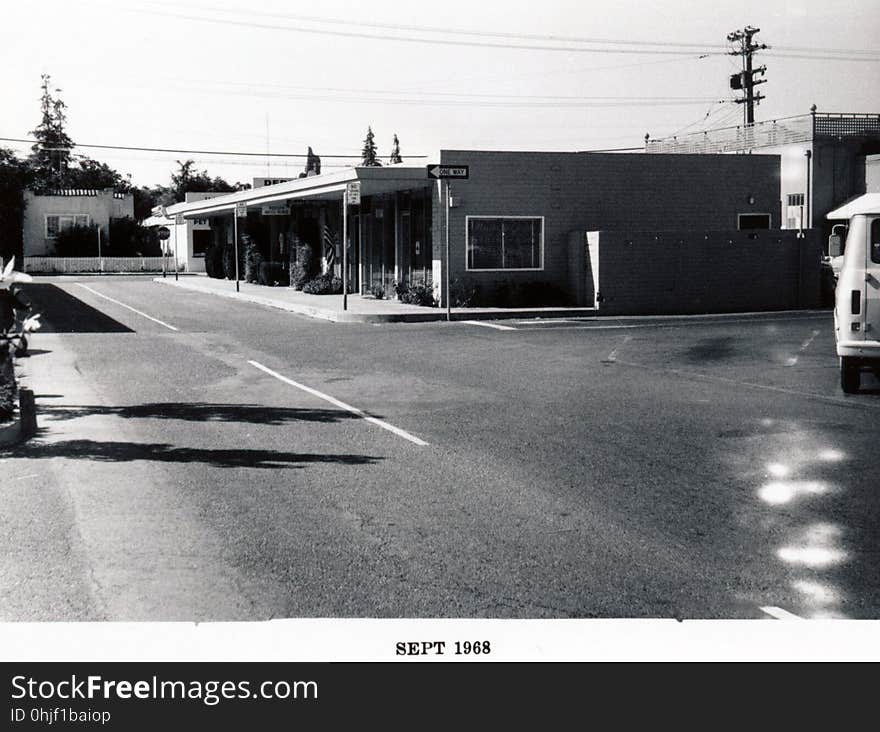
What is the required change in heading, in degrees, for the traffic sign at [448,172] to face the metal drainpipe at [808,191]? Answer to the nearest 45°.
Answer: approximately 135° to its left

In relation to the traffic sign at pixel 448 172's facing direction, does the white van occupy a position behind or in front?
in front

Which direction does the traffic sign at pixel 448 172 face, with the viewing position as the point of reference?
facing the viewer

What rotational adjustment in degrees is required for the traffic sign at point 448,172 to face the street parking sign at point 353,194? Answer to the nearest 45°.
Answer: approximately 135° to its right

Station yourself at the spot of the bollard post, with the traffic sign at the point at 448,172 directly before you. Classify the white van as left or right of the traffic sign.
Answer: right

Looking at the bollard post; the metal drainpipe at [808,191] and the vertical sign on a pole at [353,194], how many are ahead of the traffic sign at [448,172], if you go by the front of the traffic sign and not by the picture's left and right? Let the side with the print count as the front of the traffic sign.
1

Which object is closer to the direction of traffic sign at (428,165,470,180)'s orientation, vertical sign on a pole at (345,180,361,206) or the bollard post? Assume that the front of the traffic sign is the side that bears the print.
the bollard post

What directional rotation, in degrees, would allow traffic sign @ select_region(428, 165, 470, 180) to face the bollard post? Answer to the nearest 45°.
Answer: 0° — it already faces it
